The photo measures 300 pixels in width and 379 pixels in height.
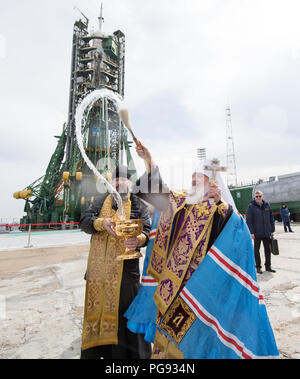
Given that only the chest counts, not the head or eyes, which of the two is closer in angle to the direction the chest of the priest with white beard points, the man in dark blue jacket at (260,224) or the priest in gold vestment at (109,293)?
the priest in gold vestment

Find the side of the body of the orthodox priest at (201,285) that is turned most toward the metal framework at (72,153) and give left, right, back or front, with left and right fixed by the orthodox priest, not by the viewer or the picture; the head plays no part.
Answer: right

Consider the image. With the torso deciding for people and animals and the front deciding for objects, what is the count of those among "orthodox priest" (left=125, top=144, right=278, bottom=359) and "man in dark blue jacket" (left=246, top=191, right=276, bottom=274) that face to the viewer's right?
0

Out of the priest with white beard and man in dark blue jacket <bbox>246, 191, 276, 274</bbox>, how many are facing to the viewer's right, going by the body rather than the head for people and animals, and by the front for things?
0

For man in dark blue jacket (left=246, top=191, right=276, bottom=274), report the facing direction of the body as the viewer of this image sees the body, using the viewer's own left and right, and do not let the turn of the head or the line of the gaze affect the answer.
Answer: facing the viewer

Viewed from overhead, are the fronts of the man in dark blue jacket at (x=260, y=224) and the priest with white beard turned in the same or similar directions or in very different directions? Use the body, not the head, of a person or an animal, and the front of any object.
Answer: same or similar directions

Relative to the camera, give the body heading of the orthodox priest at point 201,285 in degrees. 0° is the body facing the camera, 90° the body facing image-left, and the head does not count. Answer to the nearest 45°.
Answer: approximately 45°

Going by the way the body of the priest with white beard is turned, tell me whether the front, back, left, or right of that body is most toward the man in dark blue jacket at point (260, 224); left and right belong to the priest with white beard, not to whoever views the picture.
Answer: back

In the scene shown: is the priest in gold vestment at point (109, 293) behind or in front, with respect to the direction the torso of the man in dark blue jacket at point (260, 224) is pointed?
in front
